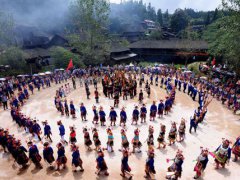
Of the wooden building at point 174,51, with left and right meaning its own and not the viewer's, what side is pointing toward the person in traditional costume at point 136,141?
front

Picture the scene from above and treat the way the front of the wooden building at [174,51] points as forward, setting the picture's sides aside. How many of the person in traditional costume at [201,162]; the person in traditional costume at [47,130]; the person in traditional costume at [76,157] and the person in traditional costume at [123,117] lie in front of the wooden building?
4

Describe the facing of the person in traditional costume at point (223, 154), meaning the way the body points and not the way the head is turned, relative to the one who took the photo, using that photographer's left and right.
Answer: facing the viewer and to the left of the viewer

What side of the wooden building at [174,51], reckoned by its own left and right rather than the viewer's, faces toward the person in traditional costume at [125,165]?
front

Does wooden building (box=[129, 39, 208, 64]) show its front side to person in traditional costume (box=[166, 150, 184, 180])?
yes

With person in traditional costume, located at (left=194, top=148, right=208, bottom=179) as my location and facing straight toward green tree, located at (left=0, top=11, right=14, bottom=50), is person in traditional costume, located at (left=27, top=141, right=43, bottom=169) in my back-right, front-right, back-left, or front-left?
front-left

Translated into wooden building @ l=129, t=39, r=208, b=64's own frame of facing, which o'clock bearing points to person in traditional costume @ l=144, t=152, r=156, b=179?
The person in traditional costume is roughly at 12 o'clock from the wooden building.

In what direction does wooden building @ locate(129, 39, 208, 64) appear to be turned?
toward the camera
